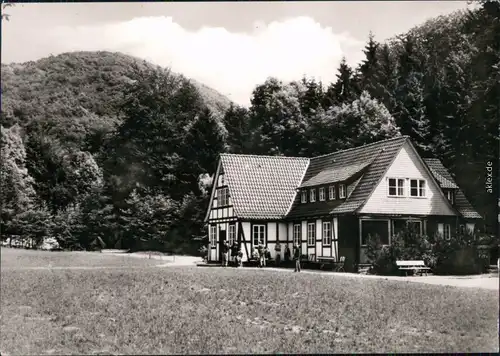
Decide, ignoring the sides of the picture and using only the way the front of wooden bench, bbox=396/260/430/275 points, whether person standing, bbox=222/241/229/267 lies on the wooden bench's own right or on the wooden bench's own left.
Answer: on the wooden bench's own right

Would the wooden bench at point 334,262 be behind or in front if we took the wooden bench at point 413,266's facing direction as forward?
behind

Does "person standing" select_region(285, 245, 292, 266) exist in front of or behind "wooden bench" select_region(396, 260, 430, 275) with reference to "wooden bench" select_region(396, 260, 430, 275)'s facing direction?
behind

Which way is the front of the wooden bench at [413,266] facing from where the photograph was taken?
facing the viewer

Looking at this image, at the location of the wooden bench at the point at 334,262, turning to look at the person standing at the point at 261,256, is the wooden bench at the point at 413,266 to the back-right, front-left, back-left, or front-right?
back-left

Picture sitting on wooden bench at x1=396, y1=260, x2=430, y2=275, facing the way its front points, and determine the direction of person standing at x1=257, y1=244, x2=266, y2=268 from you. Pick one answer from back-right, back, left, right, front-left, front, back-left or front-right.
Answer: back-right

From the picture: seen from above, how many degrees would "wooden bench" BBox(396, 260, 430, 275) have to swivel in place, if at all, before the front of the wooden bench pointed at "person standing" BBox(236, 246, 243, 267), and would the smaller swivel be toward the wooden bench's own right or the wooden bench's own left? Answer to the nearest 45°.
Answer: approximately 135° to the wooden bench's own right

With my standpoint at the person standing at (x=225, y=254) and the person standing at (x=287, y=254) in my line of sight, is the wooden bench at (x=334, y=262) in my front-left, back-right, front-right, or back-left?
front-right
